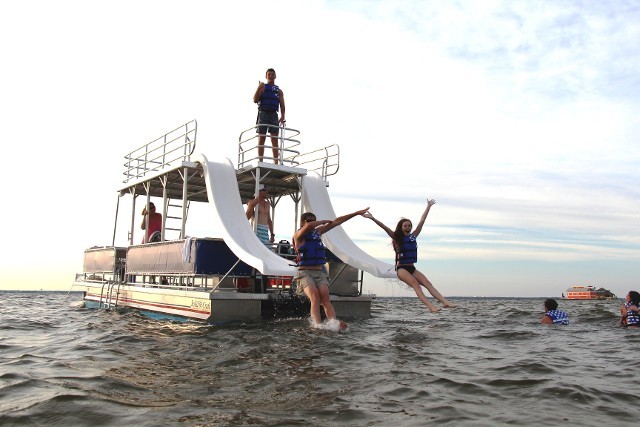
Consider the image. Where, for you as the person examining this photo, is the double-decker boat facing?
facing away from the viewer and to the left of the viewer

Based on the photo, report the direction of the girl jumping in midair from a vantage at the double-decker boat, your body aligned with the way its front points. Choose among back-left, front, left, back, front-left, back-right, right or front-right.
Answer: back

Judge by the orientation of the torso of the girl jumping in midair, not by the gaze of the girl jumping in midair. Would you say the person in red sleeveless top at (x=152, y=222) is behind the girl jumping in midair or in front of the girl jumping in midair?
behind

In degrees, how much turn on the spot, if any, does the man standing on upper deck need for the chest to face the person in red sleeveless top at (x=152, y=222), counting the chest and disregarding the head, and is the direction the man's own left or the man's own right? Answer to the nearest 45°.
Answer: approximately 135° to the man's own right

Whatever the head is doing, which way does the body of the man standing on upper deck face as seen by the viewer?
toward the camera

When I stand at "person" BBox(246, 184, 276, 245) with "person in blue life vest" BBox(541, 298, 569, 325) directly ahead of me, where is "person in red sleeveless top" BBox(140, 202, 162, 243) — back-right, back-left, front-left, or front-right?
back-left

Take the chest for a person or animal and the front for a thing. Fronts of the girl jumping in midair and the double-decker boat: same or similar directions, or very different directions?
very different directions
